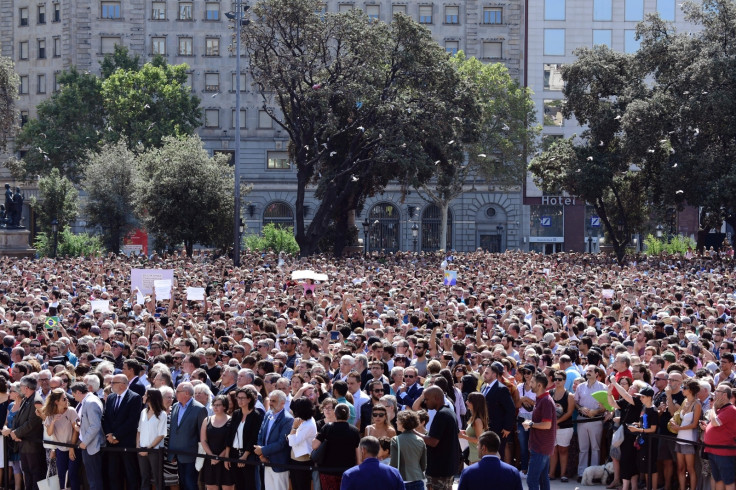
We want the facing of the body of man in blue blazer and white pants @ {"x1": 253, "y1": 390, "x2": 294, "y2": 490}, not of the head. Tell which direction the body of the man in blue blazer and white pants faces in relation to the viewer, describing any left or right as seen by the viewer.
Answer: facing the viewer and to the left of the viewer

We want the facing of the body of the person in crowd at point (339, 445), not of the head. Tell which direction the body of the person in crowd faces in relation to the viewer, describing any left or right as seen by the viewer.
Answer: facing away from the viewer

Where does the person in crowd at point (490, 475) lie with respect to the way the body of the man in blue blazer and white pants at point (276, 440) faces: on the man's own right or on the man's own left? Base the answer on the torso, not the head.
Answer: on the man's own left

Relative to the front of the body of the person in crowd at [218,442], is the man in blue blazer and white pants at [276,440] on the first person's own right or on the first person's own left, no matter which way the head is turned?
on the first person's own left

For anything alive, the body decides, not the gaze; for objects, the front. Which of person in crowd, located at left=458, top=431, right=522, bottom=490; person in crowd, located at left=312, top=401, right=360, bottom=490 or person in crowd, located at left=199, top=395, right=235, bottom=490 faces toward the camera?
person in crowd, located at left=199, top=395, right=235, bottom=490

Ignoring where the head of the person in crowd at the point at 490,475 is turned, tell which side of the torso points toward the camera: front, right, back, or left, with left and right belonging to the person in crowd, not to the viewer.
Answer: back

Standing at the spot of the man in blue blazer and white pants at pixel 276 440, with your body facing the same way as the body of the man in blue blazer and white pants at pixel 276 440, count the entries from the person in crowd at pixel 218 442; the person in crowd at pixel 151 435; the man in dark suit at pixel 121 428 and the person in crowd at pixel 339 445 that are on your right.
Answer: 3

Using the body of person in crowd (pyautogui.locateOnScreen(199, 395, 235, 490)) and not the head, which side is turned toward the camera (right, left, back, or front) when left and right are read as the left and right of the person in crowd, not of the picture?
front

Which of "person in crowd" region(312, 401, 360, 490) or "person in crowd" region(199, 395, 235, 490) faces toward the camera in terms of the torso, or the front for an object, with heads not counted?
"person in crowd" region(199, 395, 235, 490)

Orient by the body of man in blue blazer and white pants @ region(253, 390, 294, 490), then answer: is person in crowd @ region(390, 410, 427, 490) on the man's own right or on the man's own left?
on the man's own left

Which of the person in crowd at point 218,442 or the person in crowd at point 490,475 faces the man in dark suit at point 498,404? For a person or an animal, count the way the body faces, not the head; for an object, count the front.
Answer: the person in crowd at point 490,475

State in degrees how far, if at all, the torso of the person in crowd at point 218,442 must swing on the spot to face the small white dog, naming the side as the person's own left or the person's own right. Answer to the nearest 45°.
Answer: approximately 90° to the person's own left

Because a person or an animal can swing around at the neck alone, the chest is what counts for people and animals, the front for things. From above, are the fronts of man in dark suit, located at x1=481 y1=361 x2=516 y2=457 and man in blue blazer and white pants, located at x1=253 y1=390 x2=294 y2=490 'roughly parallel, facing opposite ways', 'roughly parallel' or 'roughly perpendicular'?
roughly parallel

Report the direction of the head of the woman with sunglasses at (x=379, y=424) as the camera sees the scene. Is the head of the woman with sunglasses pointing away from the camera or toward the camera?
toward the camera

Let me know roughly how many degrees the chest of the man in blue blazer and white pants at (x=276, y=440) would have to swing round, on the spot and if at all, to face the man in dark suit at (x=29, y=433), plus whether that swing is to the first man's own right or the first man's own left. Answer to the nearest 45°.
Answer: approximately 90° to the first man's own right

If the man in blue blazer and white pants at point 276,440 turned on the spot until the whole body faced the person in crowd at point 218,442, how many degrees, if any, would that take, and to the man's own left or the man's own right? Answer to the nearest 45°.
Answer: approximately 90° to the man's own right
